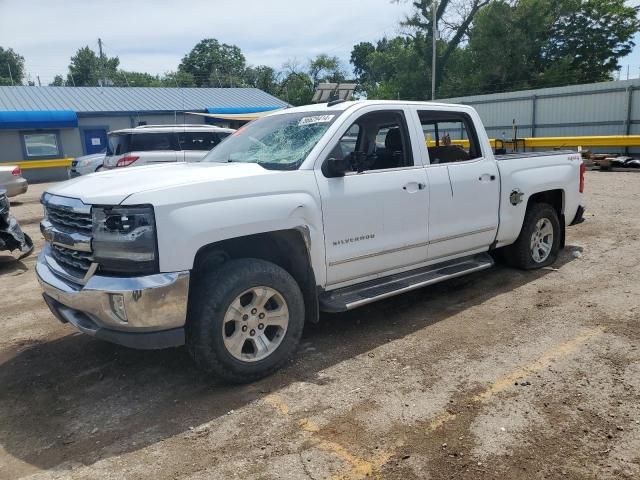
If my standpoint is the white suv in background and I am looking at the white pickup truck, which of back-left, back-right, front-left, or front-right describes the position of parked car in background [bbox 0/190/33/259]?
front-right

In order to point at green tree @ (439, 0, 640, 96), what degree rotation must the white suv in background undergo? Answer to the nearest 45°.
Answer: approximately 45° to its left

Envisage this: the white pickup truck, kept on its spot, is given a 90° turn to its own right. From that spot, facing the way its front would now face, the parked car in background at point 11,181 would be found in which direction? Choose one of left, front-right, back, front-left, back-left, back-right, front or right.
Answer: front

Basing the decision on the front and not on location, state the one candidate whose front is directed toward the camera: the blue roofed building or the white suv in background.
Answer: the blue roofed building

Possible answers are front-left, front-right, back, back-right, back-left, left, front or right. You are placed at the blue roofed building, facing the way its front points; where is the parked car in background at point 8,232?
front

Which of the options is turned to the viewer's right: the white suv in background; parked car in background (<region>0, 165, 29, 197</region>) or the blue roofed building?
the white suv in background

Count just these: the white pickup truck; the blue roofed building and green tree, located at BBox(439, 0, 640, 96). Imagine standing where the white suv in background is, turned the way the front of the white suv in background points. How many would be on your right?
1

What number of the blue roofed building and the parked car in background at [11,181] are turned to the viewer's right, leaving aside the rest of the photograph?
0

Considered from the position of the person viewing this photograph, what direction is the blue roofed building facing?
facing the viewer

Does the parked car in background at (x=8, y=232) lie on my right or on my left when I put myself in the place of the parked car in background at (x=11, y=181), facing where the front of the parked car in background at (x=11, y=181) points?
on my left

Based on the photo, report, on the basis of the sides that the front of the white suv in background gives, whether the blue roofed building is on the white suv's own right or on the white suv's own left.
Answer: on the white suv's own left
